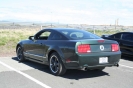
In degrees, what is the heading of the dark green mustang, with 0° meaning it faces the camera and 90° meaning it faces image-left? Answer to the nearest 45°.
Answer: approximately 135°
